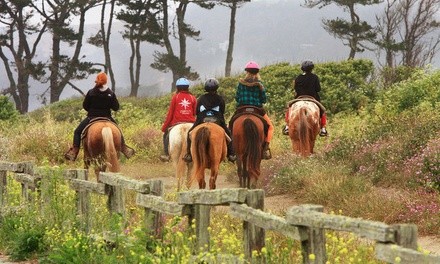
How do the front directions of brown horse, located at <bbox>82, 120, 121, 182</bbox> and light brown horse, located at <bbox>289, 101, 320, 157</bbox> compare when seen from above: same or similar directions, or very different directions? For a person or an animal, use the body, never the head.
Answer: same or similar directions

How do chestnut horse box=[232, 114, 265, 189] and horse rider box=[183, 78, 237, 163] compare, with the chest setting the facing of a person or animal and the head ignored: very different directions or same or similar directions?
same or similar directions

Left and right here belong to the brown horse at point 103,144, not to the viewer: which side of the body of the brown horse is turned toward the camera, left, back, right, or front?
back

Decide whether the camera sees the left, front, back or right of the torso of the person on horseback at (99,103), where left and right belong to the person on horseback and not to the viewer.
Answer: back

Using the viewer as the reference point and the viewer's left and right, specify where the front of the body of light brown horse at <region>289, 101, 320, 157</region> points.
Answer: facing away from the viewer

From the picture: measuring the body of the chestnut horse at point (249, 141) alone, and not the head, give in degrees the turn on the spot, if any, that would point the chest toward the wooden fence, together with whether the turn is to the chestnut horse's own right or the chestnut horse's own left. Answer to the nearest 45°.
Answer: approximately 180°

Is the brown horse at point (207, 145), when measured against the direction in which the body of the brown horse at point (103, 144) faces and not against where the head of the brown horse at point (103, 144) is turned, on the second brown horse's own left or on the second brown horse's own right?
on the second brown horse's own right

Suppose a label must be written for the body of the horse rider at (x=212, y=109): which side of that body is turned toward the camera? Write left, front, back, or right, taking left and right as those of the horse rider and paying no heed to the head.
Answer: back

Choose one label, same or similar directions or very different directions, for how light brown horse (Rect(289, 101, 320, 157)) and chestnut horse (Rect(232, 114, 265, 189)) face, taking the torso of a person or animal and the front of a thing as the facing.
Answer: same or similar directions

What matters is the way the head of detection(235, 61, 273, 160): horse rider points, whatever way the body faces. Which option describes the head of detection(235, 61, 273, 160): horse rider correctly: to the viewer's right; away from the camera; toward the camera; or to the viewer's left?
away from the camera

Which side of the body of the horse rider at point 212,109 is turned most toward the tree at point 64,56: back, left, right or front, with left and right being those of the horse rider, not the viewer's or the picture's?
front

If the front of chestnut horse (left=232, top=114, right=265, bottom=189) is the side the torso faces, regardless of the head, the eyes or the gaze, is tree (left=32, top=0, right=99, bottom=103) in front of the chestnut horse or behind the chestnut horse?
in front

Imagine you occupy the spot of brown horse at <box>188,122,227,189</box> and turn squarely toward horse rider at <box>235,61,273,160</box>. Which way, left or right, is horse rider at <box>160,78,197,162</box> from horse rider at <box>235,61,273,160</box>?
left

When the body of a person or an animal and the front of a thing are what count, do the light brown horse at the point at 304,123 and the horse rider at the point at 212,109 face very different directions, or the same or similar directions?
same or similar directions

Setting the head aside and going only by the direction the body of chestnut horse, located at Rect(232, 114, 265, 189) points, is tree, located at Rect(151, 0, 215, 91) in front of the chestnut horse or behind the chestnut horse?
in front

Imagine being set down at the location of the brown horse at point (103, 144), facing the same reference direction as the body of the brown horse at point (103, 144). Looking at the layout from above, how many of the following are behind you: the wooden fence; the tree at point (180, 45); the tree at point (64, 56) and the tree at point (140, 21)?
1

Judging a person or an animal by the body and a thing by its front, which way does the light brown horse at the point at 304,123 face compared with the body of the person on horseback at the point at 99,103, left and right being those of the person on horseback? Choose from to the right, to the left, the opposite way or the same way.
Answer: the same way

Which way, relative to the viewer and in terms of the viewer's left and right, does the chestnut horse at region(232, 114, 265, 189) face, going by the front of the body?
facing away from the viewer

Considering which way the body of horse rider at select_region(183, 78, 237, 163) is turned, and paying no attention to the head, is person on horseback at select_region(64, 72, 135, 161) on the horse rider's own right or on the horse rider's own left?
on the horse rider's own left

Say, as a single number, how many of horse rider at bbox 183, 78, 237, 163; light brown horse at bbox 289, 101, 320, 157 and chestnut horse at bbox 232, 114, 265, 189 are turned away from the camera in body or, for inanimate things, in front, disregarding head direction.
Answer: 3
